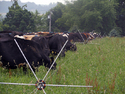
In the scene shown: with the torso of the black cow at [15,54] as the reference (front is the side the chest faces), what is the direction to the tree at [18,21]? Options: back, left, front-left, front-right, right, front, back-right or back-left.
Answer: left

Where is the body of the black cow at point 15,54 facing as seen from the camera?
to the viewer's right

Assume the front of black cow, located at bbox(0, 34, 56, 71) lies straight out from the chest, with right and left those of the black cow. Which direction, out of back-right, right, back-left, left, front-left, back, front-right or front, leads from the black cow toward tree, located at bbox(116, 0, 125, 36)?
front-left
